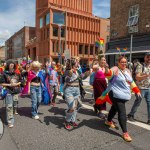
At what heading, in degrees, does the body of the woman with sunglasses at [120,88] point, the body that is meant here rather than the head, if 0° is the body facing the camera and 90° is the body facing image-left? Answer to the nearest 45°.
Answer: approximately 315°

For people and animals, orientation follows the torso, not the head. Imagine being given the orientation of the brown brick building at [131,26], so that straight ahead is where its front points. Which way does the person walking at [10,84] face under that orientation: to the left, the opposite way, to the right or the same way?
to the left

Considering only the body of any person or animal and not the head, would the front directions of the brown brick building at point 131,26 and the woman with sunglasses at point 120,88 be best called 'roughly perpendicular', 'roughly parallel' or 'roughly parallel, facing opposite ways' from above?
roughly perpendicular

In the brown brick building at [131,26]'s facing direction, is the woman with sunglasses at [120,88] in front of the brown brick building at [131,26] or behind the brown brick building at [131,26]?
in front

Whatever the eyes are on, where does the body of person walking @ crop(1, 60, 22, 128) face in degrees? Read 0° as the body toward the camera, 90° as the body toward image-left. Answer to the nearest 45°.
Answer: approximately 0°

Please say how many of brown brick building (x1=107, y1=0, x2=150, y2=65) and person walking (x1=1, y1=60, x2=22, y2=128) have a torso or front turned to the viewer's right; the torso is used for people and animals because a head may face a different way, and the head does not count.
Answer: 0

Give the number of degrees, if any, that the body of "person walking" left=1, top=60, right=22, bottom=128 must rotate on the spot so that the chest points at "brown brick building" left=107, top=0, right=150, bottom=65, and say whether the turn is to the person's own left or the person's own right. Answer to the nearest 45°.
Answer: approximately 135° to the person's own left

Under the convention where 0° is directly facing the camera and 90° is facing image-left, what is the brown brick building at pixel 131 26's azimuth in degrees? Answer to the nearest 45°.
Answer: approximately 45°

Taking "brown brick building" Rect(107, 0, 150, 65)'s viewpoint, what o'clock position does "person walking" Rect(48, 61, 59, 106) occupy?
The person walking is roughly at 11 o'clock from the brown brick building.
